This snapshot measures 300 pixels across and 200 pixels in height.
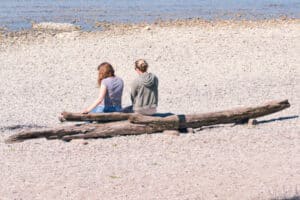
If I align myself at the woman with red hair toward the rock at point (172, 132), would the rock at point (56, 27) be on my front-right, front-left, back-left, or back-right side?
back-left

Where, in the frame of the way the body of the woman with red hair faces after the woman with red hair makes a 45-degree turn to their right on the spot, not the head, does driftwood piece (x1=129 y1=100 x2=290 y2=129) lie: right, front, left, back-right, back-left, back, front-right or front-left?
right

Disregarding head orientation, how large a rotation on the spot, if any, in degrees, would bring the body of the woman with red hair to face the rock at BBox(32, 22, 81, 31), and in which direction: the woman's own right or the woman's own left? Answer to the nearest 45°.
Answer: approximately 45° to the woman's own right

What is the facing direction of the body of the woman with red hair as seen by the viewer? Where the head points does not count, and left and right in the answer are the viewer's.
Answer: facing away from the viewer and to the left of the viewer

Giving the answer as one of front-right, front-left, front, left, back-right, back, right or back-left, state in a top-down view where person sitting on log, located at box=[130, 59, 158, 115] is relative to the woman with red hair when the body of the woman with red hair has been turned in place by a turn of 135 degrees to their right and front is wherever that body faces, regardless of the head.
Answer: front

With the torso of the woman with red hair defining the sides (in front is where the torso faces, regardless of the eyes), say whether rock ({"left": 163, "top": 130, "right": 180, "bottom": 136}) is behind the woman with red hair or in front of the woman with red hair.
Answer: behind
